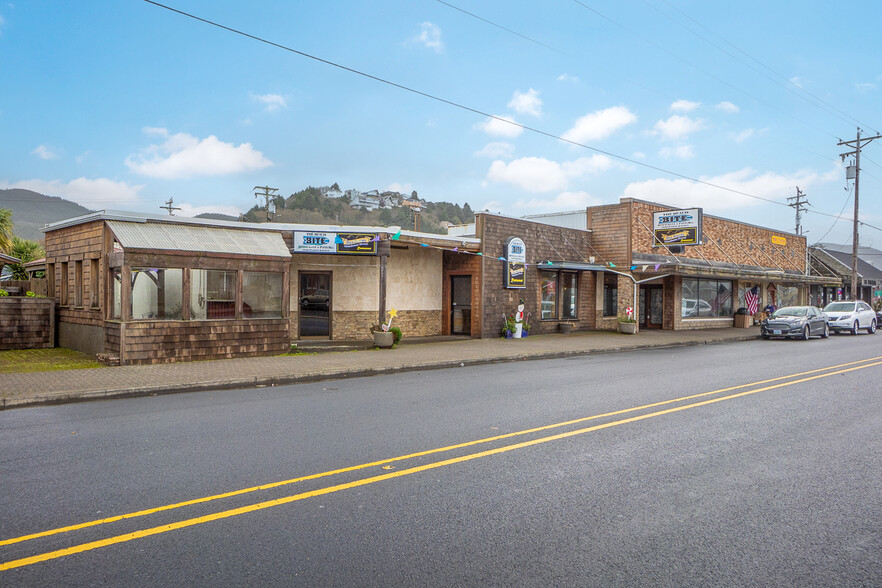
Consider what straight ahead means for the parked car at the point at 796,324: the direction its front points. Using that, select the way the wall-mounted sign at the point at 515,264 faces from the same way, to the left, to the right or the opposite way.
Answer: to the left

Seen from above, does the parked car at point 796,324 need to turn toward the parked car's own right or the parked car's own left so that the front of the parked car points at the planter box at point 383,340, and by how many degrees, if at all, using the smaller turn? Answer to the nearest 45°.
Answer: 0° — it already faces it

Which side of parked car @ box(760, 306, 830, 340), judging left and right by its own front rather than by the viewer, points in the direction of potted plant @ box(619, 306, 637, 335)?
front

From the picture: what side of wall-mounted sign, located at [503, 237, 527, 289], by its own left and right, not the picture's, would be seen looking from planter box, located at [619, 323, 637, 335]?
left

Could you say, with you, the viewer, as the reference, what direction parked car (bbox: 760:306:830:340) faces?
facing the viewer and to the left of the viewer

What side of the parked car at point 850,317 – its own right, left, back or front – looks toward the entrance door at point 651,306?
front

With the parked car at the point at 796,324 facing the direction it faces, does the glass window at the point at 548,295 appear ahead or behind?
ahead

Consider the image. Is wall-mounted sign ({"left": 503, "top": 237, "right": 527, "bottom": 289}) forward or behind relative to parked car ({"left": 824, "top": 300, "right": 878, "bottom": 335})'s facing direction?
forward

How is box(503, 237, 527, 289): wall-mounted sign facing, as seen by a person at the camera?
facing the viewer and to the right of the viewer

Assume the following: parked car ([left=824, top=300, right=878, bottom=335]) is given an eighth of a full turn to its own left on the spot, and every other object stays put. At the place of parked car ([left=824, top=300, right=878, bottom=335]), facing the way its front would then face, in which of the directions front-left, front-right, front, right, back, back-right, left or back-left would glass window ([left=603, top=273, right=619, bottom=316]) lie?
front-right

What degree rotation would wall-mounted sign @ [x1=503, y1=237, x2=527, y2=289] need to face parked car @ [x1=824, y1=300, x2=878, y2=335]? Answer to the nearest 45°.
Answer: approximately 90° to its left

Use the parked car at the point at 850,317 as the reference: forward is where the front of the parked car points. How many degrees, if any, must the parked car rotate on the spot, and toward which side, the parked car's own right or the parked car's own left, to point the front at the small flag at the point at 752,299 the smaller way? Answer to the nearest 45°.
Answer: approximately 90° to the parked car's own right

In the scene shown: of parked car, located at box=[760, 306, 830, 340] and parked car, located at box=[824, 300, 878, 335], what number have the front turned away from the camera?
0

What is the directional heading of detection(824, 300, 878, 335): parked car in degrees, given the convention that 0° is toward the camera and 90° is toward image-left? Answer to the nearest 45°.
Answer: approximately 45°

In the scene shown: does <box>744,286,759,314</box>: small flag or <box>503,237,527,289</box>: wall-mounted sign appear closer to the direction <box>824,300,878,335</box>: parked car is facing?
the wall-mounted sign

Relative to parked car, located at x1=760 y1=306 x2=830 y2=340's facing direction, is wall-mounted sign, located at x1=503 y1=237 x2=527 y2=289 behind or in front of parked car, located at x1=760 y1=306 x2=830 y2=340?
in front

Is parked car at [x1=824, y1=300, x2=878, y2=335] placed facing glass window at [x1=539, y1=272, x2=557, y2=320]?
yes
